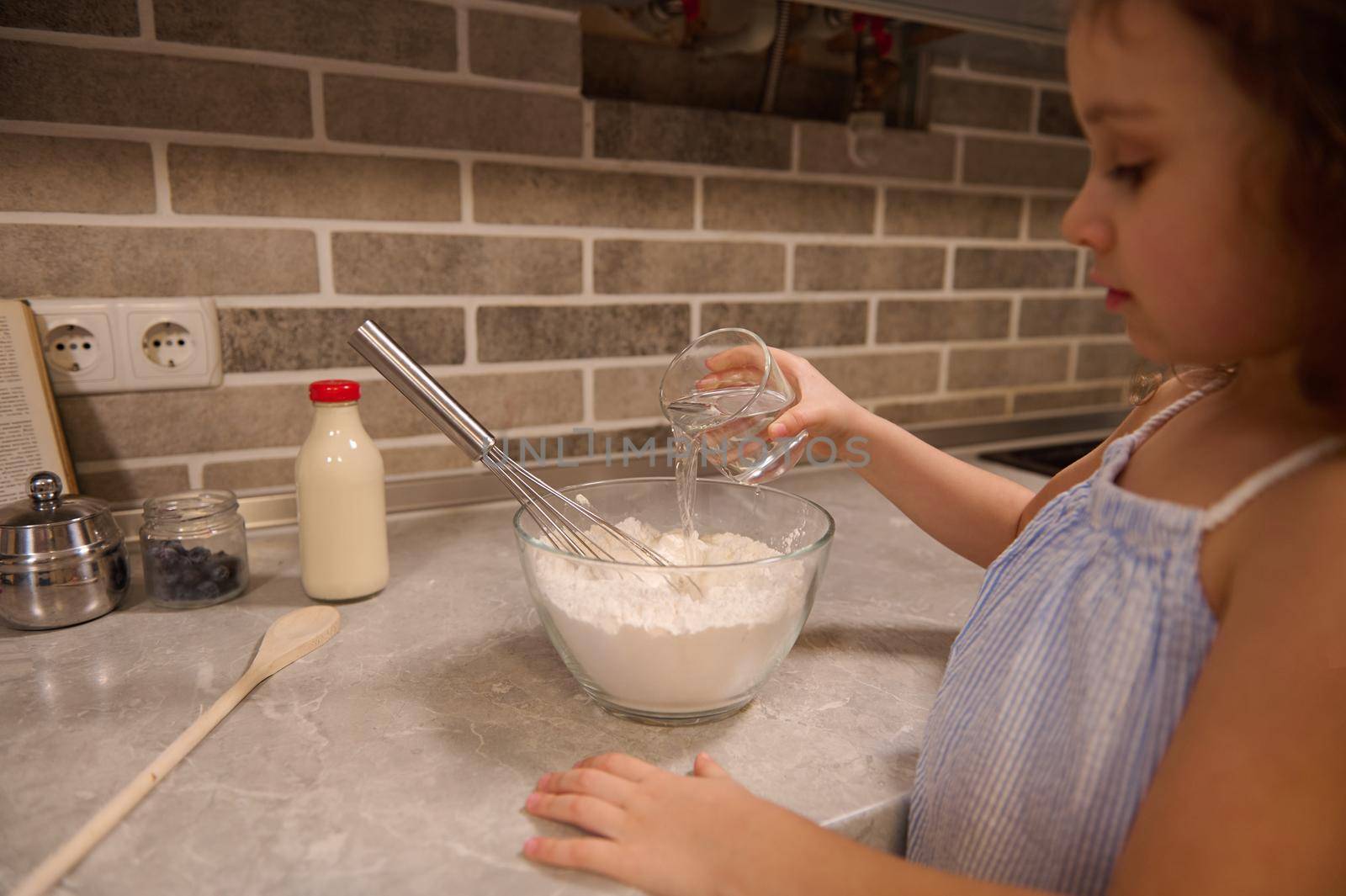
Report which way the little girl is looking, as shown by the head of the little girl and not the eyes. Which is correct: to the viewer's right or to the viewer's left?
to the viewer's left

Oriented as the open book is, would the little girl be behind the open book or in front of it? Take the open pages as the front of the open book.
in front

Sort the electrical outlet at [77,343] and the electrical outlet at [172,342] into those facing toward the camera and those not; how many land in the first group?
2

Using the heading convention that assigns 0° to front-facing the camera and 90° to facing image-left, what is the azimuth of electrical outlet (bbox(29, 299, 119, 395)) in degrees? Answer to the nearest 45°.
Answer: approximately 0°

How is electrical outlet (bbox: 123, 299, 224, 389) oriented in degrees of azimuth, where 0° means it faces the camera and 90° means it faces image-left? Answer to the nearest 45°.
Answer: approximately 0°

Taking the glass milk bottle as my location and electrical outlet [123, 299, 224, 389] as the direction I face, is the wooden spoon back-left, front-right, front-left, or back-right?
back-left
